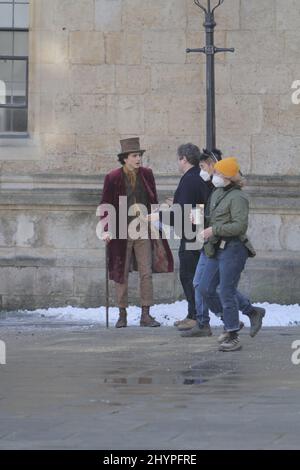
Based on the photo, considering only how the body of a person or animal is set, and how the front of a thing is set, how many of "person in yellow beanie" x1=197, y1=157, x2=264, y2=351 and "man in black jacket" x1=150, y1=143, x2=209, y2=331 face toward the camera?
0

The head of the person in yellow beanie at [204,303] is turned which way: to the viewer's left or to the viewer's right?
to the viewer's left

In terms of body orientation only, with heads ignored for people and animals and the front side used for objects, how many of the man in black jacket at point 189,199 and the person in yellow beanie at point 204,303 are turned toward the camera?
0

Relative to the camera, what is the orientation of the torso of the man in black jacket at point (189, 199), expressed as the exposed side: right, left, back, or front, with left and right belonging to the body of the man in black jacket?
left

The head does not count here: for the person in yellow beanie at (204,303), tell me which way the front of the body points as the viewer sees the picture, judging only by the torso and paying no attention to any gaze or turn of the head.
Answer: to the viewer's left

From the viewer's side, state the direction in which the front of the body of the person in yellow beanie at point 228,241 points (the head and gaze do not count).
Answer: to the viewer's left

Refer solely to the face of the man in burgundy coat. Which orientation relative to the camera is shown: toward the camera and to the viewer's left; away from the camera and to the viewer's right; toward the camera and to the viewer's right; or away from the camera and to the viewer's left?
toward the camera and to the viewer's right

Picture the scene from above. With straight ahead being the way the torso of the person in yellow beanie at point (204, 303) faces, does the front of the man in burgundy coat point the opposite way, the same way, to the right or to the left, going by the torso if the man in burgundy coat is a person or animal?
to the left

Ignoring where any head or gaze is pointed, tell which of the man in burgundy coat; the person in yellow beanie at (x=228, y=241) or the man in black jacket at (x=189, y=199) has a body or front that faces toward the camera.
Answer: the man in burgundy coat

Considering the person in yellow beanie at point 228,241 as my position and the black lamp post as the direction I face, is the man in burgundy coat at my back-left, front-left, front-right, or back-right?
front-left

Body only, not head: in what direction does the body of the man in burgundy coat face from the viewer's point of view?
toward the camera
